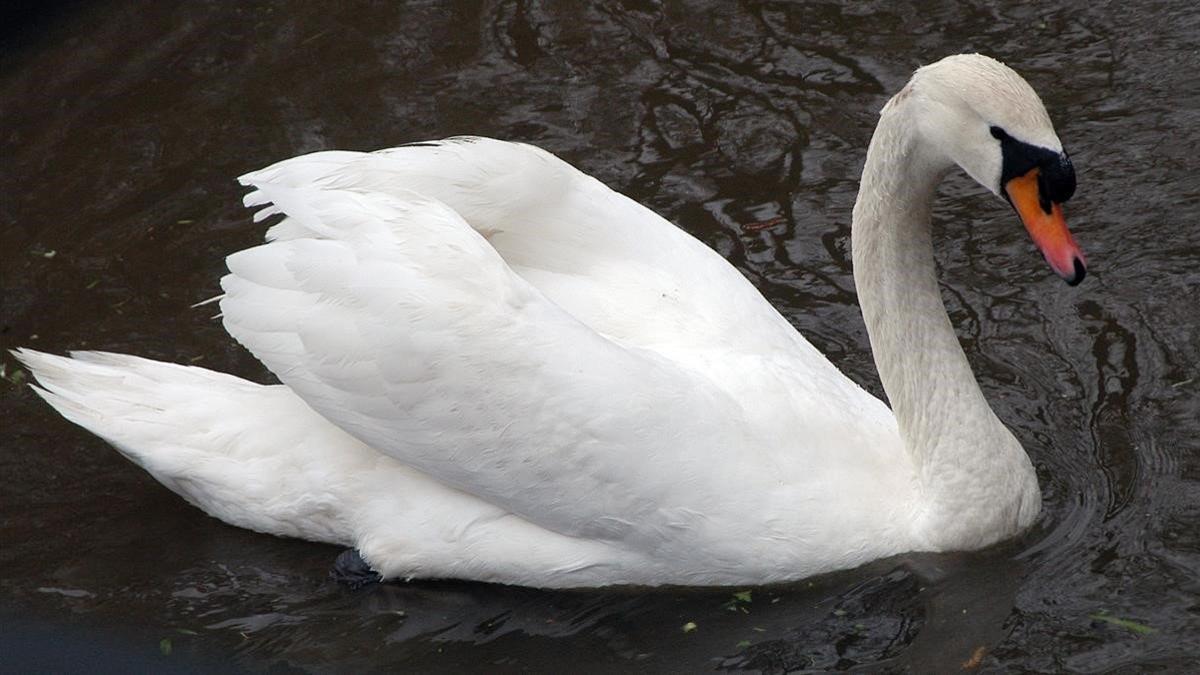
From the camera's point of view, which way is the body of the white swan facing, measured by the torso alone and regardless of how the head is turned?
to the viewer's right
